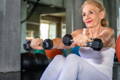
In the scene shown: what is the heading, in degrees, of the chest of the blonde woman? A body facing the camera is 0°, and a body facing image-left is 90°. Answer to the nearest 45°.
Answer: approximately 45°

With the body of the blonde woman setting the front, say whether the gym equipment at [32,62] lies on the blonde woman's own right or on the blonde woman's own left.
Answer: on the blonde woman's own right
